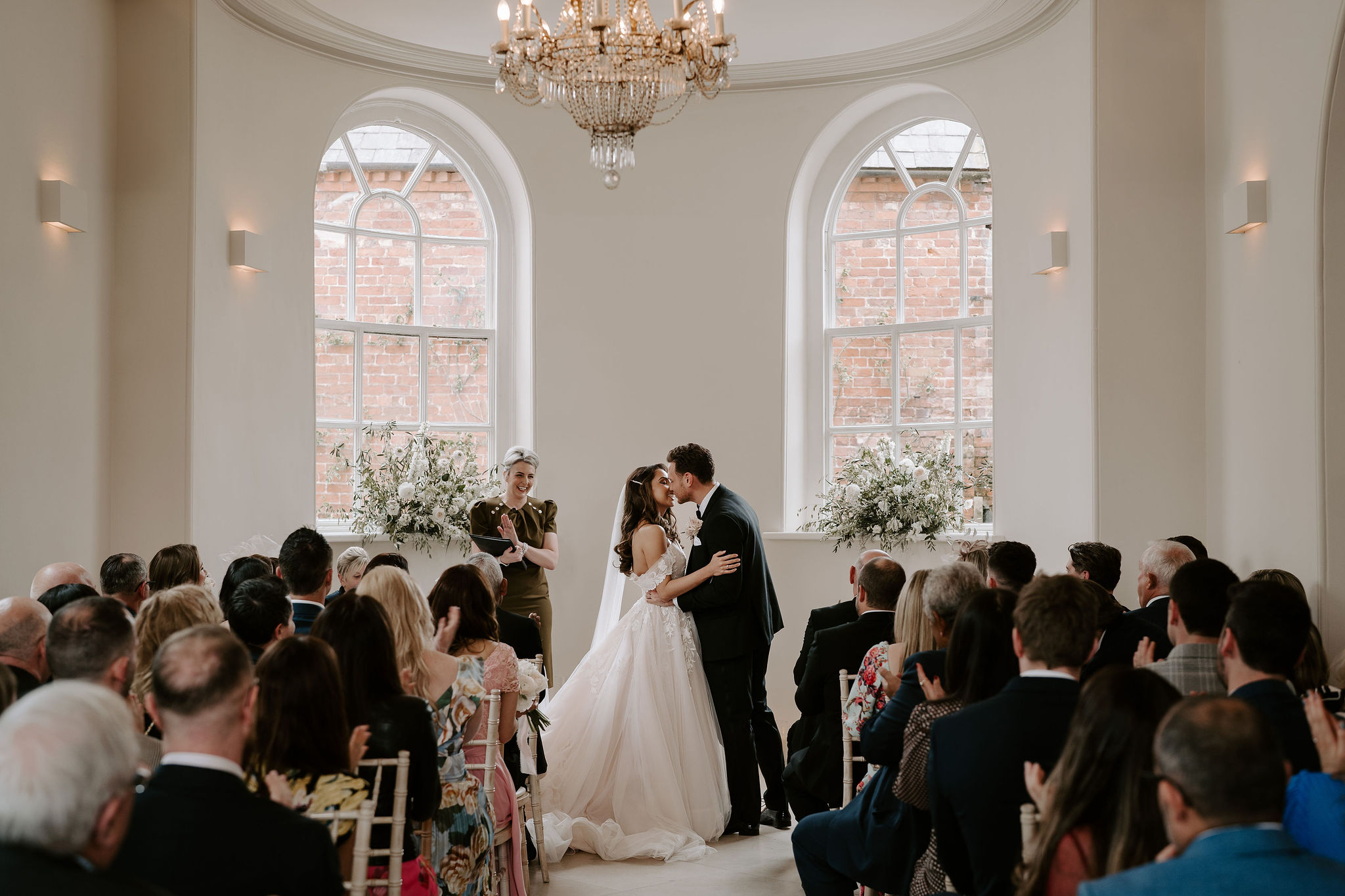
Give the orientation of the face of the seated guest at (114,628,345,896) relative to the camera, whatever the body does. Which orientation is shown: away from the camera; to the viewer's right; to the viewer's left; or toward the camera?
away from the camera

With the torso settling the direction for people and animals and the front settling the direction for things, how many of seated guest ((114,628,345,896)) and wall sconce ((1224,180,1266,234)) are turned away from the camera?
1

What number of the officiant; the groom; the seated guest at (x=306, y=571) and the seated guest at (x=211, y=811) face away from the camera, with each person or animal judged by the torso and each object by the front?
2

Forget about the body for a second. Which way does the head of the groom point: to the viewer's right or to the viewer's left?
to the viewer's left

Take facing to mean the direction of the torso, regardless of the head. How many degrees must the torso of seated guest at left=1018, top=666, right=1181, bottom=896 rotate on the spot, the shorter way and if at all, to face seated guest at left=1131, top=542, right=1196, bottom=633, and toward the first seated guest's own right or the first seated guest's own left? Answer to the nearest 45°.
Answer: approximately 45° to the first seated guest's own right

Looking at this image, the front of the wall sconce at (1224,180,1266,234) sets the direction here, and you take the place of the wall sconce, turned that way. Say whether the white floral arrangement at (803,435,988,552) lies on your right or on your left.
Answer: on your right

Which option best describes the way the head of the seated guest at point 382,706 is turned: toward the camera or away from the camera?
away from the camera

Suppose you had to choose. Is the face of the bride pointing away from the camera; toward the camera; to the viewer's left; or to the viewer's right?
to the viewer's right

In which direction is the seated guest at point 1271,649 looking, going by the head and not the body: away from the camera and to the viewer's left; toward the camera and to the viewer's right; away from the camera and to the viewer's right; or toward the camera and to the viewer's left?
away from the camera and to the viewer's left

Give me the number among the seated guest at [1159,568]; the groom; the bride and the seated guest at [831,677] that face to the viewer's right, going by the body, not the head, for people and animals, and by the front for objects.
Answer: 1

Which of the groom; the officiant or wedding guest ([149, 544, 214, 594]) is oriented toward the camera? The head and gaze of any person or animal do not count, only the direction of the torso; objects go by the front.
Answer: the officiant

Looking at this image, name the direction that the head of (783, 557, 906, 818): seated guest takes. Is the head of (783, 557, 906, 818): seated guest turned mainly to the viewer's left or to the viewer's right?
to the viewer's left

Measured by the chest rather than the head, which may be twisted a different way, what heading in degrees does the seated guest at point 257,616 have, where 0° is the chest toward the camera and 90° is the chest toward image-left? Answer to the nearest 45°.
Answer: approximately 225°

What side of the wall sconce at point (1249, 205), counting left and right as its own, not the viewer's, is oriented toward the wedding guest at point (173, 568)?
front

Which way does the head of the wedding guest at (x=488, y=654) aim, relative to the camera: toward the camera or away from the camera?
away from the camera

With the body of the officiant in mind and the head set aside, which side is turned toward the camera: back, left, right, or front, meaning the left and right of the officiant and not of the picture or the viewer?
front

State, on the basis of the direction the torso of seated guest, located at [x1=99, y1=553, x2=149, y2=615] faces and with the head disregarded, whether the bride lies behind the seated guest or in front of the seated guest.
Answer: in front

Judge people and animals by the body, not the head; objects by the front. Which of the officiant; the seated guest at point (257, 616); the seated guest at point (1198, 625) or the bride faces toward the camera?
the officiant
